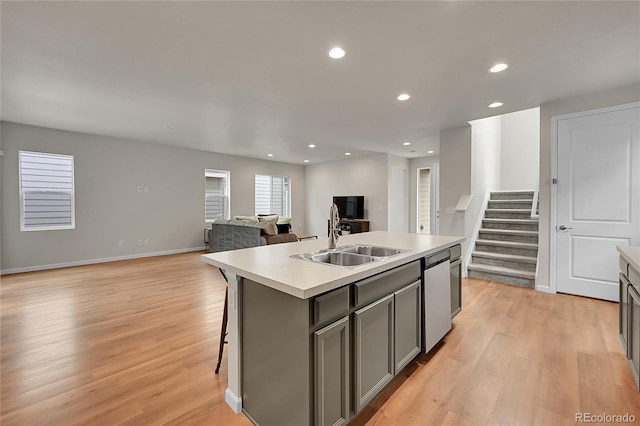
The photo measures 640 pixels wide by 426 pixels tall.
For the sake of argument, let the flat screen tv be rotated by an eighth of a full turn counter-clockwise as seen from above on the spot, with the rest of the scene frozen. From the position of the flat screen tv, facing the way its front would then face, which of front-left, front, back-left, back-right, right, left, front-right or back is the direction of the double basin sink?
front

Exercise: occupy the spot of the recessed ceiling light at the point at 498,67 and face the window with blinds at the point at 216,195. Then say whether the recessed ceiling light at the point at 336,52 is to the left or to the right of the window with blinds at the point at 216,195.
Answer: left

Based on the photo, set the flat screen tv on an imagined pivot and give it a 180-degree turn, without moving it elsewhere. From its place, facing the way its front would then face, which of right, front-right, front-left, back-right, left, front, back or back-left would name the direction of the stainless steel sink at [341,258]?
back-right

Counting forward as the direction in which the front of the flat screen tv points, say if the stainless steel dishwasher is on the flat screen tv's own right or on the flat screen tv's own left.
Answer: on the flat screen tv's own left

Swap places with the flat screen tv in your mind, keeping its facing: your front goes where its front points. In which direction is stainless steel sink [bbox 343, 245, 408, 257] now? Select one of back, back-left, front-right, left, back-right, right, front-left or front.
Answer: front-left

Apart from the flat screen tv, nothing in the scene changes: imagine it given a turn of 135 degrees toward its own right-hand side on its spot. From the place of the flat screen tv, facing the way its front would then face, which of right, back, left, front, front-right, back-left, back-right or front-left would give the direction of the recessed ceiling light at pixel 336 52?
back

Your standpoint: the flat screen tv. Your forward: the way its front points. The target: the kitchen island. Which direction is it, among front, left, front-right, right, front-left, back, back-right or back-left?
front-left

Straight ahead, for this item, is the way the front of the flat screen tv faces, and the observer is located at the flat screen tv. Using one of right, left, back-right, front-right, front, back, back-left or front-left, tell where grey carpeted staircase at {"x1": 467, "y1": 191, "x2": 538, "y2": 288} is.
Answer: left

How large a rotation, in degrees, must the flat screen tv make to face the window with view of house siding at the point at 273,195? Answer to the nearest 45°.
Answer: approximately 45° to its right

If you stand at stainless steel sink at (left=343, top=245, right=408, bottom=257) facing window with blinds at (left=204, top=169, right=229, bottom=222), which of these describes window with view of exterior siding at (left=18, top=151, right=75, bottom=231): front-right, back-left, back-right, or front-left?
front-left

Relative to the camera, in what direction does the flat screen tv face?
facing the viewer and to the left of the viewer

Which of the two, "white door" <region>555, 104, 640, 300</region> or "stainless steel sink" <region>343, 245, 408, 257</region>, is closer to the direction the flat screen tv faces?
the stainless steel sink

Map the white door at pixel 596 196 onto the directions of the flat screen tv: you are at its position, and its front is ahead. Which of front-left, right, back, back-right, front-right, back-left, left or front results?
left
